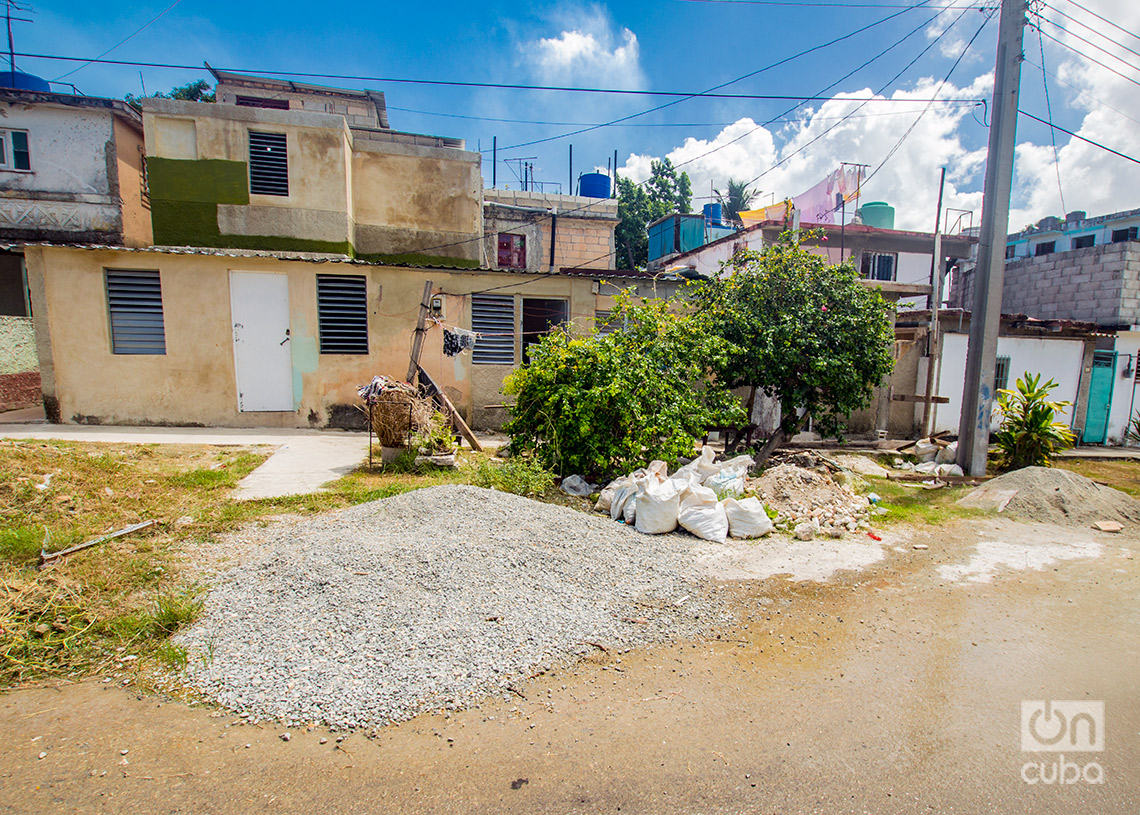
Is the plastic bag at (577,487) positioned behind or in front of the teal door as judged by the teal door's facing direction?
in front

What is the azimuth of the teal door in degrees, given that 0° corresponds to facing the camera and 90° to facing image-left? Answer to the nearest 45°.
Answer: approximately 0°

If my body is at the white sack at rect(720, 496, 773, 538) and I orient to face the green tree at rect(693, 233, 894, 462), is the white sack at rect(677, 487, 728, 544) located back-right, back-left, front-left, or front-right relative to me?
back-left

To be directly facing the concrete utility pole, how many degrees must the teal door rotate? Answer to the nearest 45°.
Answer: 0° — it already faces it

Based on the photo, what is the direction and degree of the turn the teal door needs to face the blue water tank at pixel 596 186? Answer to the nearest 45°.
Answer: approximately 90° to its right

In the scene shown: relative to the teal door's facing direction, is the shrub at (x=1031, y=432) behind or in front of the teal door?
in front

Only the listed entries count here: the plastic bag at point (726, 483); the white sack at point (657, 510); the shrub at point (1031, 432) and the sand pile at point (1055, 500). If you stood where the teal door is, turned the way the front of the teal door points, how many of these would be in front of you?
4

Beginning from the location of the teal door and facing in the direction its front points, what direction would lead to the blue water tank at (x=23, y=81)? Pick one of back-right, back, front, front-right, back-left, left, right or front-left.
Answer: front-right

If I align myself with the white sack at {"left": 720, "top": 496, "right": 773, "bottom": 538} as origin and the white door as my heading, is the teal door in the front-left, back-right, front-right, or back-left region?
back-right
